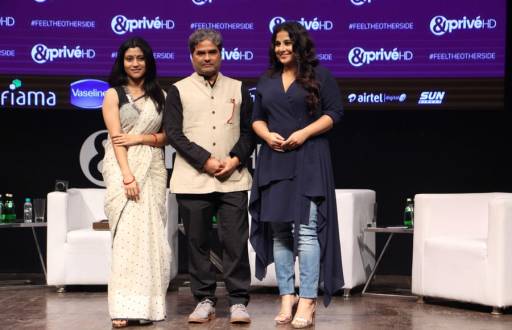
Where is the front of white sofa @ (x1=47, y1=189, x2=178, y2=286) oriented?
toward the camera

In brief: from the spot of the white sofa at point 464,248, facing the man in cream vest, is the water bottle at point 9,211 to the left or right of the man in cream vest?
right

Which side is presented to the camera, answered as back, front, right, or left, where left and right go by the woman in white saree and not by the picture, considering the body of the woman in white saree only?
front

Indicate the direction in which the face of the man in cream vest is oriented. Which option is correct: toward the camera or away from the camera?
toward the camera

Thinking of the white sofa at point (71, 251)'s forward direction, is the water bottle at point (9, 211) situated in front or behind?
behind

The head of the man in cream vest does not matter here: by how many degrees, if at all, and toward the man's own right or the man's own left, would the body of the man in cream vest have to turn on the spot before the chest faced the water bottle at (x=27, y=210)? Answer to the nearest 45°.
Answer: approximately 135° to the man's own right

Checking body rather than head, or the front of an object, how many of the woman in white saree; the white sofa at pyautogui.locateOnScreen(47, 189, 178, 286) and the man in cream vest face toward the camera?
3

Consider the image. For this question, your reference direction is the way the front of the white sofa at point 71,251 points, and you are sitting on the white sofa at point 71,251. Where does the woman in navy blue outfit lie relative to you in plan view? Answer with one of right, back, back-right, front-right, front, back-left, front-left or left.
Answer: front-left

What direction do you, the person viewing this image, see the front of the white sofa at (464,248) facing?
facing the viewer and to the left of the viewer

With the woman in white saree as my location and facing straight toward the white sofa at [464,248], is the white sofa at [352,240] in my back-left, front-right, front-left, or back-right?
front-left

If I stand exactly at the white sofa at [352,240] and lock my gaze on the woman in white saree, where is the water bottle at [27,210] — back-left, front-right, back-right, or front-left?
front-right

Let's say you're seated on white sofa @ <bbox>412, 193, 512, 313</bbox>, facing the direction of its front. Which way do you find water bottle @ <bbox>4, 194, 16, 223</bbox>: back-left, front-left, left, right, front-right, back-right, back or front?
front-right

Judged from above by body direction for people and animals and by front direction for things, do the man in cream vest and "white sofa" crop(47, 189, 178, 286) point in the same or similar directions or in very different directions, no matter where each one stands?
same or similar directions

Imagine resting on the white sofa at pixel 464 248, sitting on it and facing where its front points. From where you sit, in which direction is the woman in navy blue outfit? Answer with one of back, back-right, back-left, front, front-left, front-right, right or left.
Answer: front
